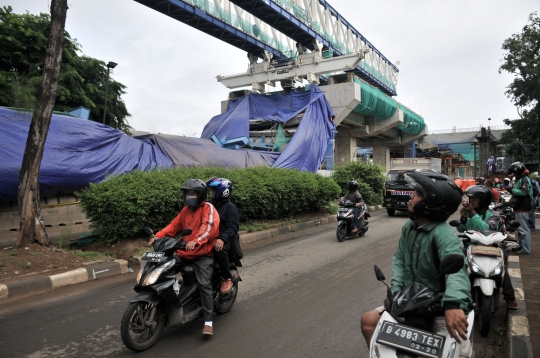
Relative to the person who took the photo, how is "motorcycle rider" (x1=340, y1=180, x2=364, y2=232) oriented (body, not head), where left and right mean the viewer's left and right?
facing the viewer and to the left of the viewer

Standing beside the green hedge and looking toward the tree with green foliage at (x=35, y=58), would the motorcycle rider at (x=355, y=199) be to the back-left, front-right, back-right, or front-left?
back-right

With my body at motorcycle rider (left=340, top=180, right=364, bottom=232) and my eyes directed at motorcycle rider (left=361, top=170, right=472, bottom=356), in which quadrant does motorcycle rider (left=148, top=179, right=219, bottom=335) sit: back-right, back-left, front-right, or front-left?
front-right

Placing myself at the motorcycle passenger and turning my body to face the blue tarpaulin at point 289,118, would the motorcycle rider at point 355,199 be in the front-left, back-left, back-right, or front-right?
front-right

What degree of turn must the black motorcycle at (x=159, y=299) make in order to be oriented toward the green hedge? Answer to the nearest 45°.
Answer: approximately 135° to its right

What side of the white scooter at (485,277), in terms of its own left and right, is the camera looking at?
front

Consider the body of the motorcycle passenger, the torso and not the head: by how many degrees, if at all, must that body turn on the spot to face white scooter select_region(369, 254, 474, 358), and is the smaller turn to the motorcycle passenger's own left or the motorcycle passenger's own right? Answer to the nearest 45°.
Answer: approximately 90° to the motorcycle passenger's own left

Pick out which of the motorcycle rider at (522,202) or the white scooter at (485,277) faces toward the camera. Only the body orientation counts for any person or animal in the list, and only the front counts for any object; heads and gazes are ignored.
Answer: the white scooter

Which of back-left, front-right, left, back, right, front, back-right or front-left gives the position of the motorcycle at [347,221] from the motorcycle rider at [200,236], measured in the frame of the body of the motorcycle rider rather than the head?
back
